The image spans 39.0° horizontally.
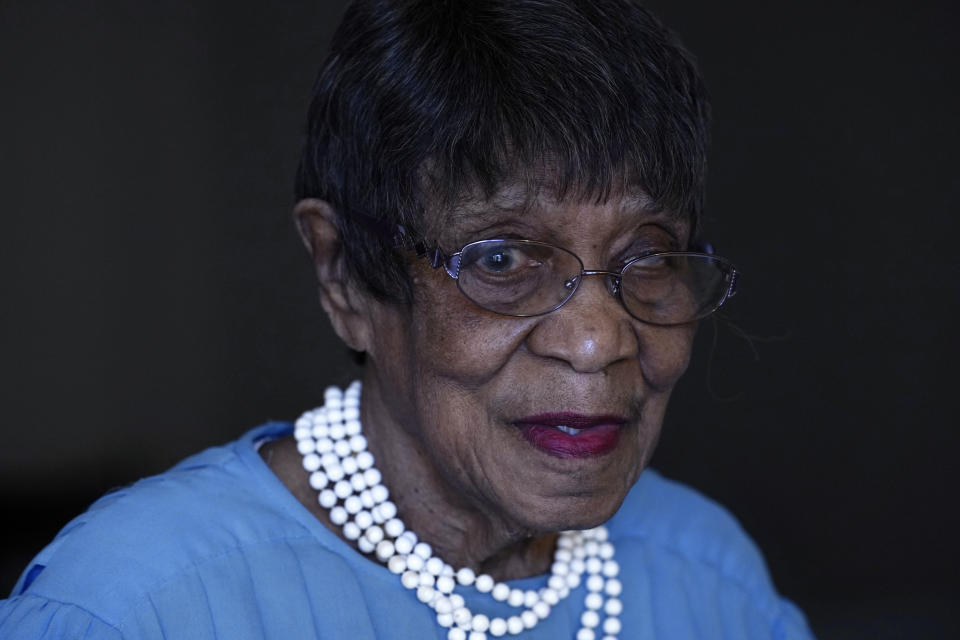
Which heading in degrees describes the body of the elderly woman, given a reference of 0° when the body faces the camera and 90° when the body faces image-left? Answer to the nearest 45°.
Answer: approximately 315°

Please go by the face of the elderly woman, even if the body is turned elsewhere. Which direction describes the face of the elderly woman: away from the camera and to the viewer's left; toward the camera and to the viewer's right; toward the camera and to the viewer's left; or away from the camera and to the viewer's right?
toward the camera and to the viewer's right
